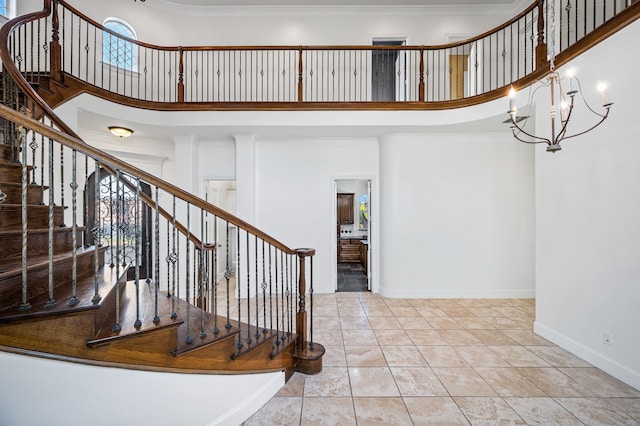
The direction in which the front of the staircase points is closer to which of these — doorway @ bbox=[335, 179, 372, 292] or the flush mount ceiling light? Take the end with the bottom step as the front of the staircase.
the doorway

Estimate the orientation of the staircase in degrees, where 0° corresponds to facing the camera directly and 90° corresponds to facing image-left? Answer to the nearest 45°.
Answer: approximately 270°

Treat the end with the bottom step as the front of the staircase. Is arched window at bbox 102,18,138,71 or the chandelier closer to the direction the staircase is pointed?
the chandelier

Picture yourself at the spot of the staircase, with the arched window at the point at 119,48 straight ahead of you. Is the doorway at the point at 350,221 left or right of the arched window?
right

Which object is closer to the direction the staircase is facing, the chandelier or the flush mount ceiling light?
the chandelier

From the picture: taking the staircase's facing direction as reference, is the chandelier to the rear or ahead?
ahead
